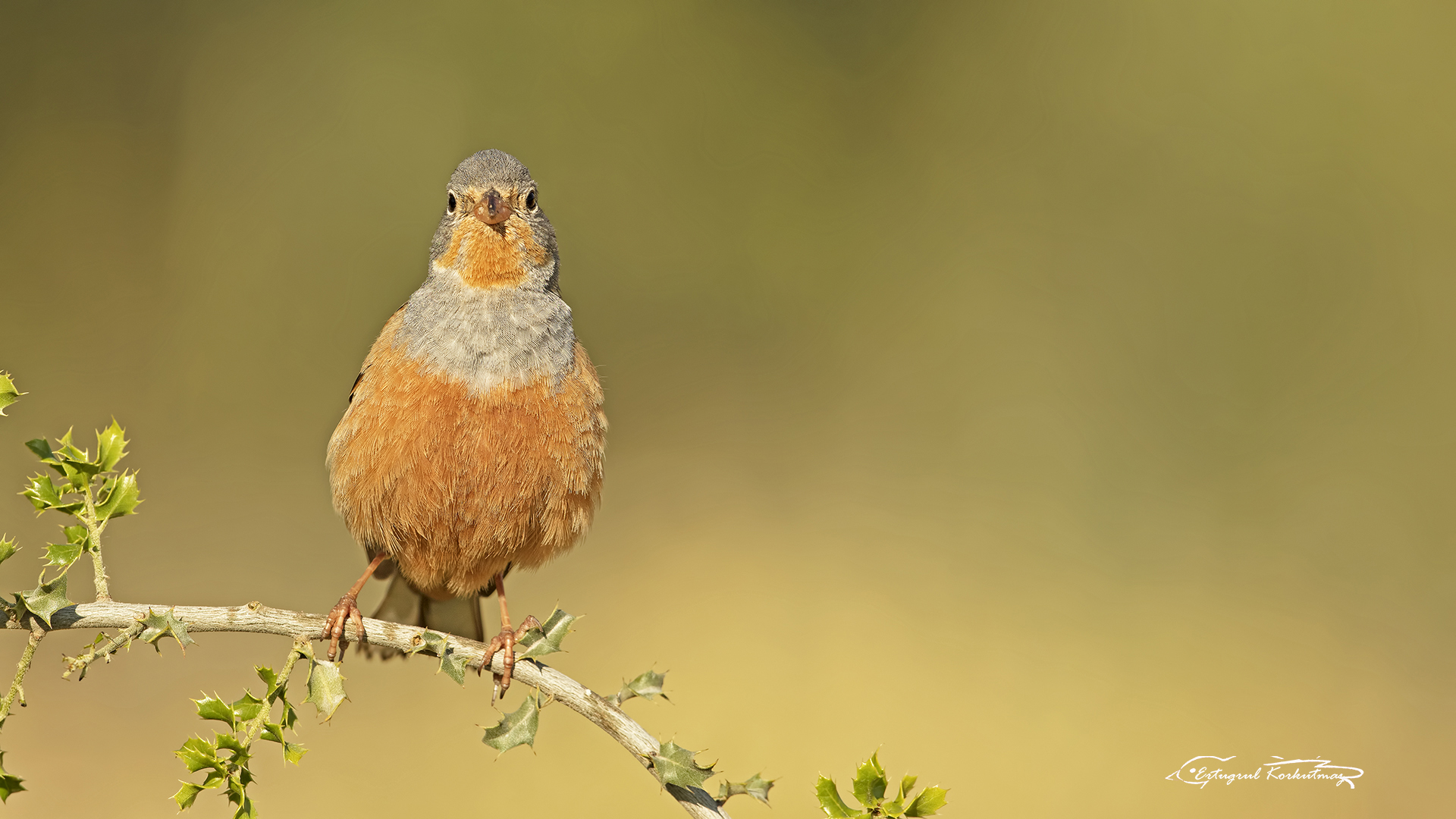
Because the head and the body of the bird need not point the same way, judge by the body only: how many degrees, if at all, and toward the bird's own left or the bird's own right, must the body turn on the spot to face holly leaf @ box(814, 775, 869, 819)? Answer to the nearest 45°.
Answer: approximately 45° to the bird's own left

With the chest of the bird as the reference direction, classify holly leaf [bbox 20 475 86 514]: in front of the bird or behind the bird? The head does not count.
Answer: in front

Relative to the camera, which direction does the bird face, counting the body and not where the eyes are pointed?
toward the camera

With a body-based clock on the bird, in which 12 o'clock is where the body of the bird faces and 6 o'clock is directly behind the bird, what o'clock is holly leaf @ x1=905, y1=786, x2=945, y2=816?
The holly leaf is roughly at 9 o'clock from the bird.

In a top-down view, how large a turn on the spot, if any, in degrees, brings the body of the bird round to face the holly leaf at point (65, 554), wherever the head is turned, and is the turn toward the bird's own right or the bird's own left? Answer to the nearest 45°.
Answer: approximately 45° to the bird's own right

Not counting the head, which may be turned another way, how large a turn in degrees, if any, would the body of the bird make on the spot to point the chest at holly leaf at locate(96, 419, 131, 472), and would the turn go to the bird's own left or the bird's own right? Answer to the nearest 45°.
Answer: approximately 45° to the bird's own right

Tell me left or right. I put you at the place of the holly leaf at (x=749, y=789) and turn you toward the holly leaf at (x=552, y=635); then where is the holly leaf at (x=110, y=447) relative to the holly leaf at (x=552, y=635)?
left
